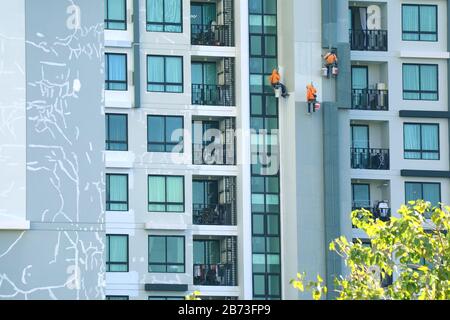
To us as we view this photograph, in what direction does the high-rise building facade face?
facing the viewer

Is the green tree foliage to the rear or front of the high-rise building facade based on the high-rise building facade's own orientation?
to the front
